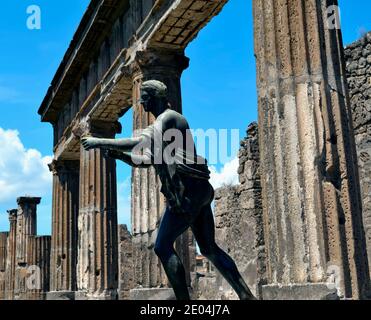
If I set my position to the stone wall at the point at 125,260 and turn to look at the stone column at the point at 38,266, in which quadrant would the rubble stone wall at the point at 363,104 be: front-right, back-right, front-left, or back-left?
back-left

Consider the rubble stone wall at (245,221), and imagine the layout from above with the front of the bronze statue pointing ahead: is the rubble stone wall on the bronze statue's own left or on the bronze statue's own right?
on the bronze statue's own right

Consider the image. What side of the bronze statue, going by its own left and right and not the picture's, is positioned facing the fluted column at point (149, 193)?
right

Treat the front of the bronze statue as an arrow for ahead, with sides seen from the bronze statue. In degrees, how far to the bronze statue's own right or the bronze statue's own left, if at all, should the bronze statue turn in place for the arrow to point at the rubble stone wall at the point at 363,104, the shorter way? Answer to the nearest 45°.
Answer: approximately 135° to the bronze statue's own right

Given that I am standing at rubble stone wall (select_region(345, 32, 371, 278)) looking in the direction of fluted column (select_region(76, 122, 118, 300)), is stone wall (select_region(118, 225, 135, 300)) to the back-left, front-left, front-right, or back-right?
front-right

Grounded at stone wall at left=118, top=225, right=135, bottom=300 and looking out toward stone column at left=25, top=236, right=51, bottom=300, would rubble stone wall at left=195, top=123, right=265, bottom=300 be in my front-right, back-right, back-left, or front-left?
back-left

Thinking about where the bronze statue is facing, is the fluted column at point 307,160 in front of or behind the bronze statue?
behind

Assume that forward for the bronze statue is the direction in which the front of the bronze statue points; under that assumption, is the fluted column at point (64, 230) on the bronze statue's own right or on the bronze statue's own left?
on the bronze statue's own right

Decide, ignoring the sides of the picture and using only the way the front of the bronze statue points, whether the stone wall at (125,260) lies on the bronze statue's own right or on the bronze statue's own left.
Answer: on the bronze statue's own right

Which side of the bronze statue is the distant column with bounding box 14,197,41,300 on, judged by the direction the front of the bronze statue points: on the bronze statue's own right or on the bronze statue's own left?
on the bronze statue's own right

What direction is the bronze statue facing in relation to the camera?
to the viewer's left
